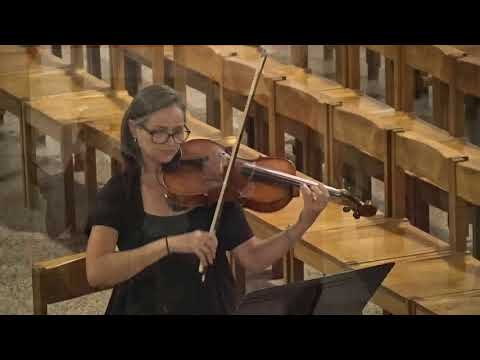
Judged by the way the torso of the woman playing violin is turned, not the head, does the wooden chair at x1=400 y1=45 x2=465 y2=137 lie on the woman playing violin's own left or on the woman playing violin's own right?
on the woman playing violin's own left

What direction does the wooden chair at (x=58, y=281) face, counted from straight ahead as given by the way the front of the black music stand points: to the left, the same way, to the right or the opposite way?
the opposite way

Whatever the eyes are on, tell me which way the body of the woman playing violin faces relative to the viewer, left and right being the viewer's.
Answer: facing the viewer and to the right of the viewer

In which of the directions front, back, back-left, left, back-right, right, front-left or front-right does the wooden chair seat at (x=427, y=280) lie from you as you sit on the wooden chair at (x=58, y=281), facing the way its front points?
front-left

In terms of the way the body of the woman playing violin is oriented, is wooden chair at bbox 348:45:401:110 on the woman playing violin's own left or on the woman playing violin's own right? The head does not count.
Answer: on the woman playing violin's own left

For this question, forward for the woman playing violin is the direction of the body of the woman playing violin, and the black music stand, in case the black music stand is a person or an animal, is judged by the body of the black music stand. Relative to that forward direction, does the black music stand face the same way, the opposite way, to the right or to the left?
the opposite way

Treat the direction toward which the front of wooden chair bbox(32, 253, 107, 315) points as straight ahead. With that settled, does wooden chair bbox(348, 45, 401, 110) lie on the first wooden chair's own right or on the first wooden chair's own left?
on the first wooden chair's own left

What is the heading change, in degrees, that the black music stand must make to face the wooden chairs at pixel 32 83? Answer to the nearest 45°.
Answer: approximately 45° to its left

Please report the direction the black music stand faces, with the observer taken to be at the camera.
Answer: facing away from the viewer and to the left of the viewer

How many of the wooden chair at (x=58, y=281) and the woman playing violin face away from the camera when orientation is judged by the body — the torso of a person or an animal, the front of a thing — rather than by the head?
0
